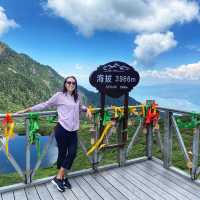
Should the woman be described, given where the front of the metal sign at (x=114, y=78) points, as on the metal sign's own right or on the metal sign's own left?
on the metal sign's own right

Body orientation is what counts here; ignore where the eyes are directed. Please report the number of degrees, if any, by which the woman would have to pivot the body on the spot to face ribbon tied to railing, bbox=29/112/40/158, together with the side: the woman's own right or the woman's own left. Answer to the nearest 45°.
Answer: approximately 135° to the woman's own right

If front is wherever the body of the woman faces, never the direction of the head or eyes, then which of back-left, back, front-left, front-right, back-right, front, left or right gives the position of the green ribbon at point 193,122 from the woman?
front-left

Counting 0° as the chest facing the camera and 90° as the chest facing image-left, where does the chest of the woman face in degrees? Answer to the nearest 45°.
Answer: approximately 315°

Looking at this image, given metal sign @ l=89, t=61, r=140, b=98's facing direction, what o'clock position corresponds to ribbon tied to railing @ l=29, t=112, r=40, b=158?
The ribbon tied to railing is roughly at 2 o'clock from the metal sign.

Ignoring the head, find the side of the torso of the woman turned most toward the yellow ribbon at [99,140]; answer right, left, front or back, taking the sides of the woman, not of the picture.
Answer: left

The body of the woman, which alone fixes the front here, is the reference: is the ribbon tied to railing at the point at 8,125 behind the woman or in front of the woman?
behind

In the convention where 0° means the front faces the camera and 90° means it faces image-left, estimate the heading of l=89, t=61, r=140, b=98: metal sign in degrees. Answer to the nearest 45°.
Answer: approximately 0°
